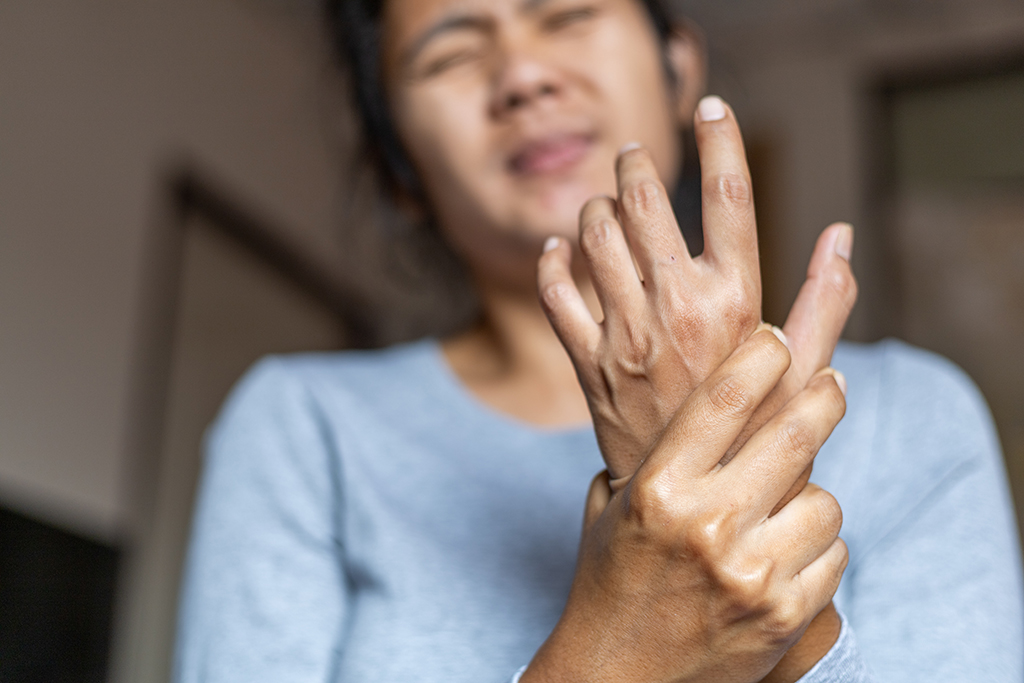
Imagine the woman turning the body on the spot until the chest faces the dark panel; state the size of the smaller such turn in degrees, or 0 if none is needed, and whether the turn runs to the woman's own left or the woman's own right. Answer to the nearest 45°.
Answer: approximately 135° to the woman's own right

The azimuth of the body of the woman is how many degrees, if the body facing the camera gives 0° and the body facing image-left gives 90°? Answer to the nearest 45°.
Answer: approximately 0°
